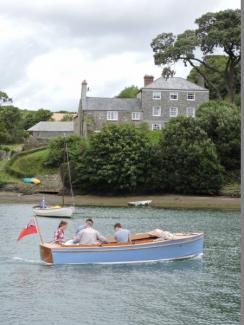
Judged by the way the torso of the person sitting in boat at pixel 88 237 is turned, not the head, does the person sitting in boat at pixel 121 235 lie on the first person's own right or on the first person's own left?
on the first person's own right
